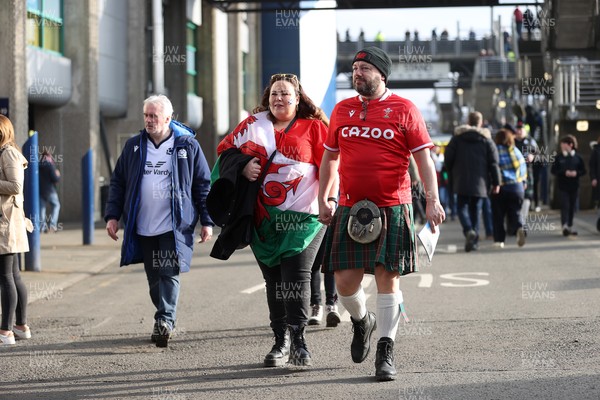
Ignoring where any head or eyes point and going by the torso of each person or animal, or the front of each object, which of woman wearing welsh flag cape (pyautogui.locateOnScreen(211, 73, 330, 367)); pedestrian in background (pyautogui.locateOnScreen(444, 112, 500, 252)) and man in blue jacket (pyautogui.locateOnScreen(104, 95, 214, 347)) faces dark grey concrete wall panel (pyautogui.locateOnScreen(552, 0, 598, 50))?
the pedestrian in background

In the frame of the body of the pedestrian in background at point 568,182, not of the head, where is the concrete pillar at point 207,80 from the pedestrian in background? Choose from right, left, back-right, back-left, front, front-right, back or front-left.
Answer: back-right

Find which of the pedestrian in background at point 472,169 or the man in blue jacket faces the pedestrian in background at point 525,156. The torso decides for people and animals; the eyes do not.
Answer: the pedestrian in background at point 472,169

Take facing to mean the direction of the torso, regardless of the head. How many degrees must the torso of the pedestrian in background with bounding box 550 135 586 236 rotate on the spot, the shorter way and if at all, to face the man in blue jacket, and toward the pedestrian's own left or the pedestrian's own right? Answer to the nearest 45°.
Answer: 0° — they already face them

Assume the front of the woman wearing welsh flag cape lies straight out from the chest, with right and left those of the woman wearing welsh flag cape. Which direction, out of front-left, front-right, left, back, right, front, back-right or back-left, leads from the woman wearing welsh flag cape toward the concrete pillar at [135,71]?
back

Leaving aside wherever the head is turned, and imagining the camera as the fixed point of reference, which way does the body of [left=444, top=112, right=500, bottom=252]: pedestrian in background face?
away from the camera

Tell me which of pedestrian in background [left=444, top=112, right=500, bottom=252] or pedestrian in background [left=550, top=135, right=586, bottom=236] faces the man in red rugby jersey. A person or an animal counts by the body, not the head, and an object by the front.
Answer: pedestrian in background [left=550, top=135, right=586, bottom=236]

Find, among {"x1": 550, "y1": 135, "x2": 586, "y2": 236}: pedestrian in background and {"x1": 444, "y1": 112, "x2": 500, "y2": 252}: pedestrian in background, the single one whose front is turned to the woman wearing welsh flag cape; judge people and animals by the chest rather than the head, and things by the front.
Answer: {"x1": 550, "y1": 135, "x2": 586, "y2": 236}: pedestrian in background

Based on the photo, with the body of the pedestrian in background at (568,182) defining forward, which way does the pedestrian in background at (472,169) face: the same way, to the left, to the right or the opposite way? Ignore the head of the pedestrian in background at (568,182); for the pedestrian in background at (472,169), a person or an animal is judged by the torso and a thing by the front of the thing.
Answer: the opposite way

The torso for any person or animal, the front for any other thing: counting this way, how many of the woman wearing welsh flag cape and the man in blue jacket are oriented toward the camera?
2

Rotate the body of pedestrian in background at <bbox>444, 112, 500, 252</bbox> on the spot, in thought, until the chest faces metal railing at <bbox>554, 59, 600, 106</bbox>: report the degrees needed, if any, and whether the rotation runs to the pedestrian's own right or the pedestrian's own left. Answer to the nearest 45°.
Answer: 0° — they already face it
